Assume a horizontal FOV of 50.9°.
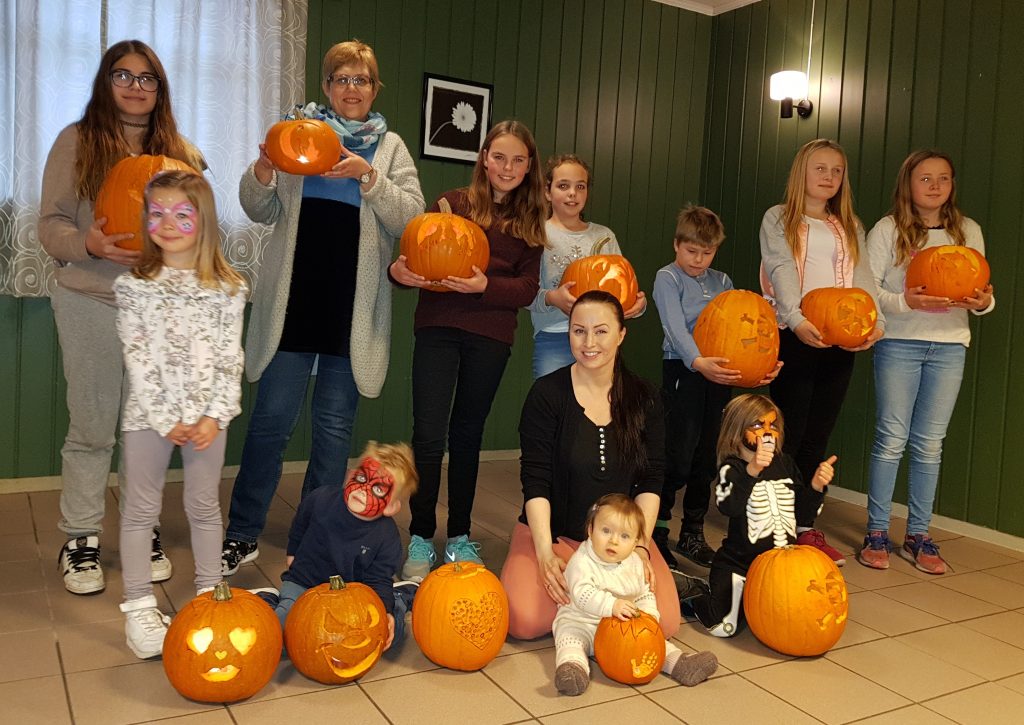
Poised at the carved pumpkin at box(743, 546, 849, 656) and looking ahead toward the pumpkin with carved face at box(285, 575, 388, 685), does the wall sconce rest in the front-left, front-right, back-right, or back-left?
back-right

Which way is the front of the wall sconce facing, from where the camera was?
facing the viewer and to the left of the viewer

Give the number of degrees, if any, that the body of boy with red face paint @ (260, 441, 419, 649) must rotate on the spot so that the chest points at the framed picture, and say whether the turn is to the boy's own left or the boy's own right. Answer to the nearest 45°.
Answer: approximately 180°

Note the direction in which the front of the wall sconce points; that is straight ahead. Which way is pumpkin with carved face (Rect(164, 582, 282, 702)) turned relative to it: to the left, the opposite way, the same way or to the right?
to the left

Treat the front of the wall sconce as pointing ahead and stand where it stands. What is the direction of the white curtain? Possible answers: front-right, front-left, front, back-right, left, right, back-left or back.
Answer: front

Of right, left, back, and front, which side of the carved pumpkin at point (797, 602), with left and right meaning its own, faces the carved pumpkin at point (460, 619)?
right

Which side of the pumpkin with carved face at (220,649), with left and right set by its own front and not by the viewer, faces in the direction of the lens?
front

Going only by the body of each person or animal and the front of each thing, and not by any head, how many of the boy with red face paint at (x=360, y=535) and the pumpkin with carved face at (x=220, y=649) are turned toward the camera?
2

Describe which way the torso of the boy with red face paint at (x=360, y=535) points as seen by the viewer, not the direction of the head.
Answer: toward the camera

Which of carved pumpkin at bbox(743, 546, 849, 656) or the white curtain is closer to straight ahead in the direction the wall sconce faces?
the white curtain

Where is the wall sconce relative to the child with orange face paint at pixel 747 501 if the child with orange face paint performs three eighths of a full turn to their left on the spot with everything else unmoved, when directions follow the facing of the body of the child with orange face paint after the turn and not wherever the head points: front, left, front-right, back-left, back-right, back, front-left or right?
front

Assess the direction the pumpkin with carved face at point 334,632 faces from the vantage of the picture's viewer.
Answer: facing the viewer and to the right of the viewer

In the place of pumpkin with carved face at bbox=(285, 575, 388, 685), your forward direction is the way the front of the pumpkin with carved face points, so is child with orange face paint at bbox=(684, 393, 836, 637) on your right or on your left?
on your left

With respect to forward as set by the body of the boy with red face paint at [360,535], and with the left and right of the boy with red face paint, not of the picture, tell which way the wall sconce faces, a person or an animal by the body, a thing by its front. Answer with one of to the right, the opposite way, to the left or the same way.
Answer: to the right
